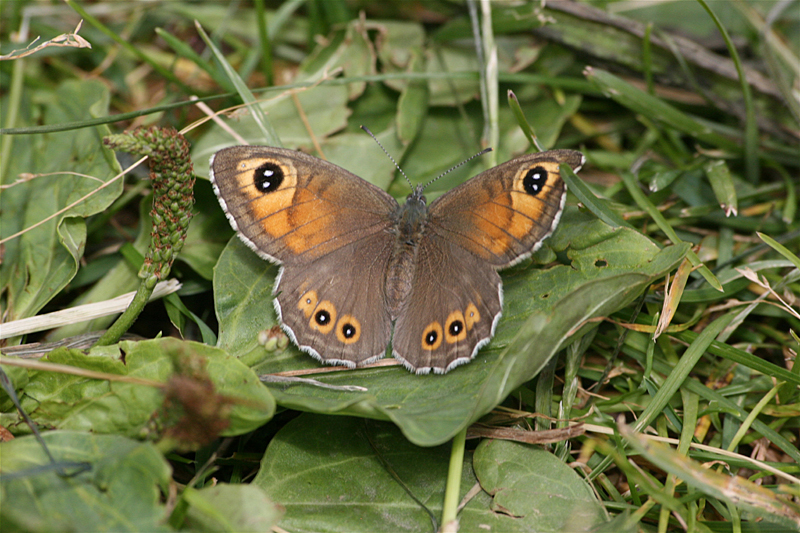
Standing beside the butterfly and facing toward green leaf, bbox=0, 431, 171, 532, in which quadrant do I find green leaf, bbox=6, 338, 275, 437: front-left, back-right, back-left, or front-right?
front-right

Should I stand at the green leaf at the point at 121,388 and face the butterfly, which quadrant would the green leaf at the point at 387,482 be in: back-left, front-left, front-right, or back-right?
front-right

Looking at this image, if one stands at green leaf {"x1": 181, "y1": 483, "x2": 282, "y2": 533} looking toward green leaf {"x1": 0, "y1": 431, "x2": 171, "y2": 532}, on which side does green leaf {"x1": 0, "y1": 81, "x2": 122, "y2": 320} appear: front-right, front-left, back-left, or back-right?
front-right

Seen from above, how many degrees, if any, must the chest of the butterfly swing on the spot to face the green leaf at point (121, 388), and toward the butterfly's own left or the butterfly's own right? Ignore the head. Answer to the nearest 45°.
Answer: approximately 135° to the butterfly's own left

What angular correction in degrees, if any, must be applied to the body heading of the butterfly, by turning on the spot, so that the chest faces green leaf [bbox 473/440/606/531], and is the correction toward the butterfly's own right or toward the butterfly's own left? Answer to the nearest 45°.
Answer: approximately 135° to the butterfly's own right

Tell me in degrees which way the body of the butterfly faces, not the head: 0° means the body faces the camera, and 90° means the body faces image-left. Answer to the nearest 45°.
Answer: approximately 180°

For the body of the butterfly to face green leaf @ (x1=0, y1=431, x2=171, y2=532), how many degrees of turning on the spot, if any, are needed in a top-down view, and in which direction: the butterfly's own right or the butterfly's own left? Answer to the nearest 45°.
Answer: approximately 135° to the butterfly's own left

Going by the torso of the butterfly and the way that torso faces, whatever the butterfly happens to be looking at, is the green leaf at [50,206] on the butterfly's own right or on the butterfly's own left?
on the butterfly's own left
